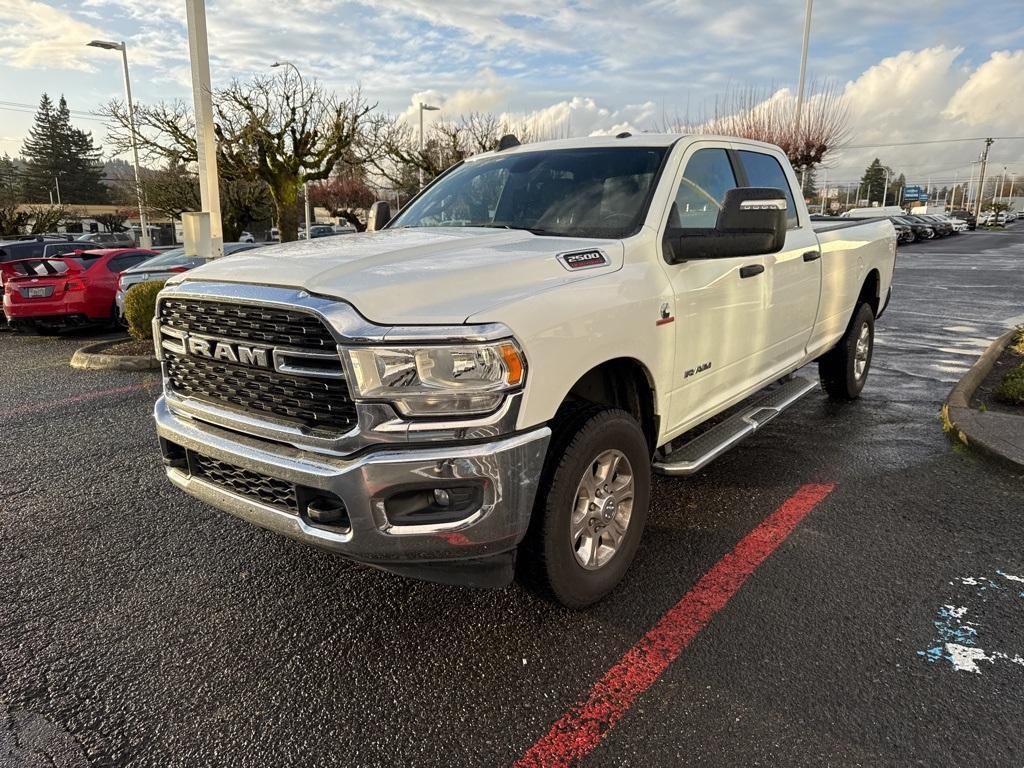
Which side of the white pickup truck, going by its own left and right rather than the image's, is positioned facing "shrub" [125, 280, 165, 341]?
right

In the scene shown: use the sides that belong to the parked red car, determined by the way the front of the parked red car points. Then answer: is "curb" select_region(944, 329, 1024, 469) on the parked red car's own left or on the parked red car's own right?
on the parked red car's own right

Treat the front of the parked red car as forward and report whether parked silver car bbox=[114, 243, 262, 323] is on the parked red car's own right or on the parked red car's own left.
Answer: on the parked red car's own right

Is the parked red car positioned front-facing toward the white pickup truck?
no

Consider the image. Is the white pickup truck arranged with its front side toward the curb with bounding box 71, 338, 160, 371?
no

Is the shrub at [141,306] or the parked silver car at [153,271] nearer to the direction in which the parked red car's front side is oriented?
the parked silver car

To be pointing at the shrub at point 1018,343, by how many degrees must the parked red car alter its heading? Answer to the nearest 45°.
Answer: approximately 90° to its right

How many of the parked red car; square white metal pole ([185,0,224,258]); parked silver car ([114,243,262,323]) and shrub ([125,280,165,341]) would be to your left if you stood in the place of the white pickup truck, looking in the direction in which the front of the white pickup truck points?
0

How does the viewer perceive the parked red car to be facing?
facing away from the viewer and to the right of the viewer

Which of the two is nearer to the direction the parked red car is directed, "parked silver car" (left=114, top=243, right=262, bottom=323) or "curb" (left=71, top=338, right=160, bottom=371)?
the parked silver car

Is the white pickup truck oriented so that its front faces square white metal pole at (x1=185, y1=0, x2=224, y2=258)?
no

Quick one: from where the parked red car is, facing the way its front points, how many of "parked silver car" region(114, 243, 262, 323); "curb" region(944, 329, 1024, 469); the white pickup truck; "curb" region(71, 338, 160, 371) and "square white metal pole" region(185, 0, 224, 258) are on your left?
0

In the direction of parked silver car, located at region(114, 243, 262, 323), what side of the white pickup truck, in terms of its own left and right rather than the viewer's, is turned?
right

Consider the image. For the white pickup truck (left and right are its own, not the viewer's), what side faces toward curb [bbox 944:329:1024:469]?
back

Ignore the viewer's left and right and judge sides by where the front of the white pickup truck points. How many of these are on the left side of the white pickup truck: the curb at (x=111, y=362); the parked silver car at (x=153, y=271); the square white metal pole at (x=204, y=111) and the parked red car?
0

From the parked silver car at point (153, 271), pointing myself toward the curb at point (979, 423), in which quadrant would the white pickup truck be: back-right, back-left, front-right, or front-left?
front-right

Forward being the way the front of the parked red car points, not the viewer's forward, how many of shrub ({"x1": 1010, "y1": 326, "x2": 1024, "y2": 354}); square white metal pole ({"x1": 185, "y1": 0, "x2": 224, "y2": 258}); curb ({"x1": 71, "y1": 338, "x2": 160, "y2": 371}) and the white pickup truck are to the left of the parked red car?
0

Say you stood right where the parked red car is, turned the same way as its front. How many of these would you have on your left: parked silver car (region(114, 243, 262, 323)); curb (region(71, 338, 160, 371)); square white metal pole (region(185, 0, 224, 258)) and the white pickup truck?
0

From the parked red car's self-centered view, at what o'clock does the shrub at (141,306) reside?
The shrub is roughly at 4 o'clock from the parked red car.
